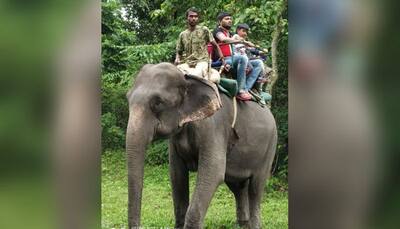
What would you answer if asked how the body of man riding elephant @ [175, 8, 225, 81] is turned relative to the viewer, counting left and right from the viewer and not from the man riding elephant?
facing the viewer

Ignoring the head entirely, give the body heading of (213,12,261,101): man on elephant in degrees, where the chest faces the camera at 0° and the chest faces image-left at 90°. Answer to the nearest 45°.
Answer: approximately 315°

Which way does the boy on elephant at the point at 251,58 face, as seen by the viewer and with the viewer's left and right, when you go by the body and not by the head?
facing the viewer and to the right of the viewer

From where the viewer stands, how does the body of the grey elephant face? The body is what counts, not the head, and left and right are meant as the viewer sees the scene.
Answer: facing the viewer and to the left of the viewer

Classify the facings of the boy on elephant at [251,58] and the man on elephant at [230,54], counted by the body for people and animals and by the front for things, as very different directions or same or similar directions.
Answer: same or similar directions
